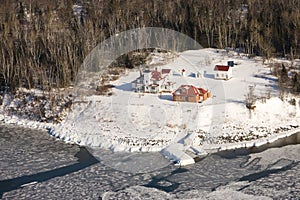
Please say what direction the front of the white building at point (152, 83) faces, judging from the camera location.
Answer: facing the viewer

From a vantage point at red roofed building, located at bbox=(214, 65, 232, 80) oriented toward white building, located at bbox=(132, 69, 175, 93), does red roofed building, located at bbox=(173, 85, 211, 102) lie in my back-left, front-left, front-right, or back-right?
front-left

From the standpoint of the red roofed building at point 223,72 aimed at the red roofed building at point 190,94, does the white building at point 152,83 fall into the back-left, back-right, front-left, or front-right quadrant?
front-right

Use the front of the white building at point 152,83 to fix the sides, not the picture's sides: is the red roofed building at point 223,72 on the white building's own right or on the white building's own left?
on the white building's own left

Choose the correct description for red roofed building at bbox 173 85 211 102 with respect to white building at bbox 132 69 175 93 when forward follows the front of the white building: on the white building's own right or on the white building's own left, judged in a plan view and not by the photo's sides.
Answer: on the white building's own left
